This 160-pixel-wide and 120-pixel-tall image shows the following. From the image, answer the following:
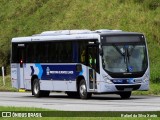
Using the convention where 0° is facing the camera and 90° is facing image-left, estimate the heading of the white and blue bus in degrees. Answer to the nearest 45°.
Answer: approximately 315°
